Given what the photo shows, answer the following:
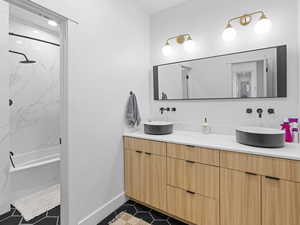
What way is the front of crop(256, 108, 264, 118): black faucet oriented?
toward the camera

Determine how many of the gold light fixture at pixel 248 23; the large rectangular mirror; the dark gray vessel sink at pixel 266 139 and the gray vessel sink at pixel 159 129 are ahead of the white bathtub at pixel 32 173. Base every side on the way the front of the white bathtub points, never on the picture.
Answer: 4

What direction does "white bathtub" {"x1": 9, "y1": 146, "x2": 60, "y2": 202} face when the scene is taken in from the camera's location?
facing the viewer and to the right of the viewer

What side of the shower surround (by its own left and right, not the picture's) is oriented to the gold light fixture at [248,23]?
front

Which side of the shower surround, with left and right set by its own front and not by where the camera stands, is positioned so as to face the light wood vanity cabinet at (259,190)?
front

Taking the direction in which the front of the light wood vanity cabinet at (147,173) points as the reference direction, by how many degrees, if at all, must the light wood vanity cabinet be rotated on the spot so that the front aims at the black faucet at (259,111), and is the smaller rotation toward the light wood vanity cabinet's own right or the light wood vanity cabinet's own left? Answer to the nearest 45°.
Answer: approximately 135° to the light wood vanity cabinet's own left

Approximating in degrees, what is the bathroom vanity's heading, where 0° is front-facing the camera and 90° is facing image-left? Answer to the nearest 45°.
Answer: approximately 45°

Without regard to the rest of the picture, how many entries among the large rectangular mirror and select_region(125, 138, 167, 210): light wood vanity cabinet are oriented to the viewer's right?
0

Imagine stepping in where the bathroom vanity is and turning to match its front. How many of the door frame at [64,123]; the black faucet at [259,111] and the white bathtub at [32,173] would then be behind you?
1

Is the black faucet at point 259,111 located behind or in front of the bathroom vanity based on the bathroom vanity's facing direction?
behind
